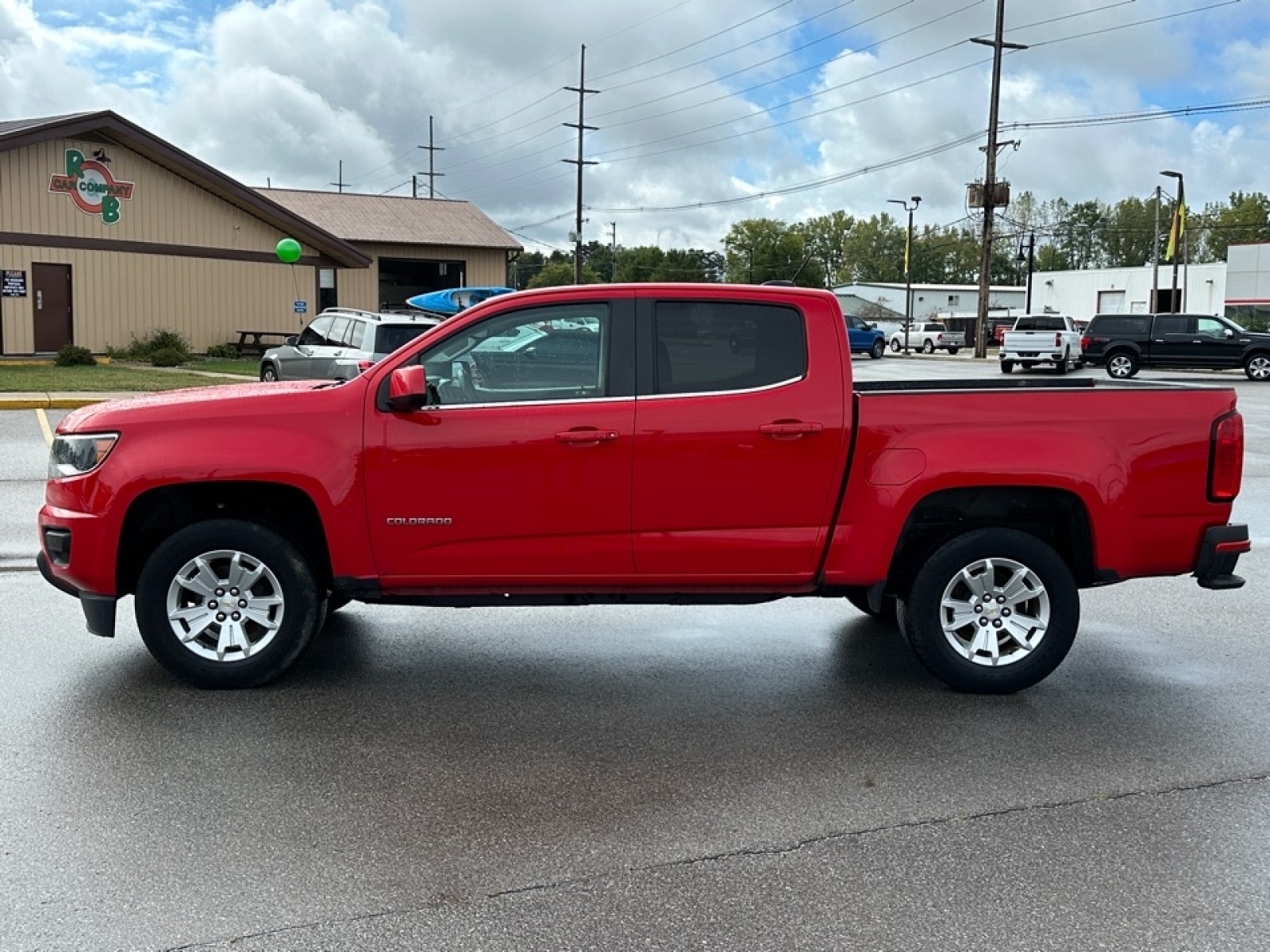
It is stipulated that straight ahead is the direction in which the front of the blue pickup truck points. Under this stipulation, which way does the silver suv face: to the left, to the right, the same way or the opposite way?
the opposite way

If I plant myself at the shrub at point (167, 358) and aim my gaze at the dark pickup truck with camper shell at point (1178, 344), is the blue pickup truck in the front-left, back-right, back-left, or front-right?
front-left

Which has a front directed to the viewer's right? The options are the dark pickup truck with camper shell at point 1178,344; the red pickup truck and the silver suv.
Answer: the dark pickup truck with camper shell

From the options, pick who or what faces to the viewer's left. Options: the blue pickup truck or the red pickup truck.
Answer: the red pickup truck

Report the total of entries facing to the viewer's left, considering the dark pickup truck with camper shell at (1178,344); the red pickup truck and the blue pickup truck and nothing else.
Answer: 1

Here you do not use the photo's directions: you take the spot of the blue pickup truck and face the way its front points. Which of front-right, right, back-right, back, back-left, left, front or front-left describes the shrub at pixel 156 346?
back

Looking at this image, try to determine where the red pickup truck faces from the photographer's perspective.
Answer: facing to the left of the viewer

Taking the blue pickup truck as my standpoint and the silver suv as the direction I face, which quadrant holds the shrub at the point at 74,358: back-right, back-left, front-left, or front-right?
front-right

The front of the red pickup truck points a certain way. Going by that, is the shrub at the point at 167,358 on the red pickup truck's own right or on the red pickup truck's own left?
on the red pickup truck's own right

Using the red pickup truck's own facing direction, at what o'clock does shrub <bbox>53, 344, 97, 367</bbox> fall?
The shrub is roughly at 2 o'clock from the red pickup truck.

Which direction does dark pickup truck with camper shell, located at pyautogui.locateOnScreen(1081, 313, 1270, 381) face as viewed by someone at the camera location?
facing to the right of the viewer

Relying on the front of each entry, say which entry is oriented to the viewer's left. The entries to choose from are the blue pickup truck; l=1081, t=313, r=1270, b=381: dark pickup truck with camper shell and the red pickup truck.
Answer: the red pickup truck

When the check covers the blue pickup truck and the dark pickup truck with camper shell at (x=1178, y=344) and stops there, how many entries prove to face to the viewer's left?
0

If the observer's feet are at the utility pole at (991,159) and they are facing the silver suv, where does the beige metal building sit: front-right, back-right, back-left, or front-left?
front-right

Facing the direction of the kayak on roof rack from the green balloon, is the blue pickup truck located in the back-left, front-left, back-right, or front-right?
front-left
